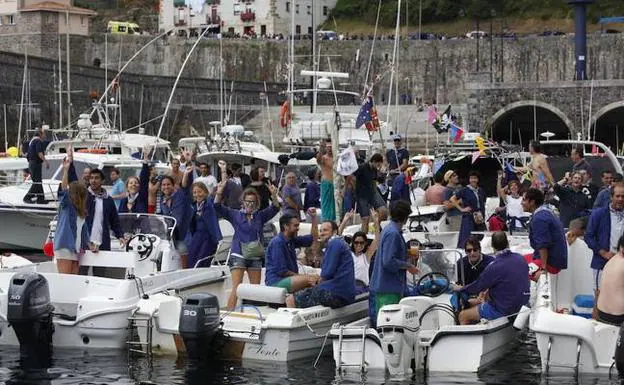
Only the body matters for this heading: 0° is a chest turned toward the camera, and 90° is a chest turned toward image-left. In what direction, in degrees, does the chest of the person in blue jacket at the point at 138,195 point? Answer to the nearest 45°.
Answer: approximately 0°

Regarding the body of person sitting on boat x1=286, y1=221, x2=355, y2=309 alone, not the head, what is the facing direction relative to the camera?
to the viewer's left

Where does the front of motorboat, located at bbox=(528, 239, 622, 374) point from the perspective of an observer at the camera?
facing away from the viewer

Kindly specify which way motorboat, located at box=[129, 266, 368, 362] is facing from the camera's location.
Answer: facing away from the viewer and to the right of the viewer

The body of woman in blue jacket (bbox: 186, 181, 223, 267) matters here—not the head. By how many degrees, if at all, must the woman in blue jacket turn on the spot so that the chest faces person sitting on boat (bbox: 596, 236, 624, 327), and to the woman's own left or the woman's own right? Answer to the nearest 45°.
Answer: approximately 90° to the woman's own left

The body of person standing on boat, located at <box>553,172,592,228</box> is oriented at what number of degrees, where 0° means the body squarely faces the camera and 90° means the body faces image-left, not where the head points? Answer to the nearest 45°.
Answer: approximately 0°

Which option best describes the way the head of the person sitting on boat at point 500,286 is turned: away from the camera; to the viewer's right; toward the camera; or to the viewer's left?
away from the camera

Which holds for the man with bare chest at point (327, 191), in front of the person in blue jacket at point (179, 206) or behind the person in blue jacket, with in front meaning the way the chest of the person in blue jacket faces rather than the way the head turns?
behind

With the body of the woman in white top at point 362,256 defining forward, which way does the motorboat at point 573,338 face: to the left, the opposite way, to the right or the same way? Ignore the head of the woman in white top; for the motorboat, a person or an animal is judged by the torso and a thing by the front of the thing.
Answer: the opposite way

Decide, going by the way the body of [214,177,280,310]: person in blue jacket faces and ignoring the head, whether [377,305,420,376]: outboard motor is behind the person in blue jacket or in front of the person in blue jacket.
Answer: in front
